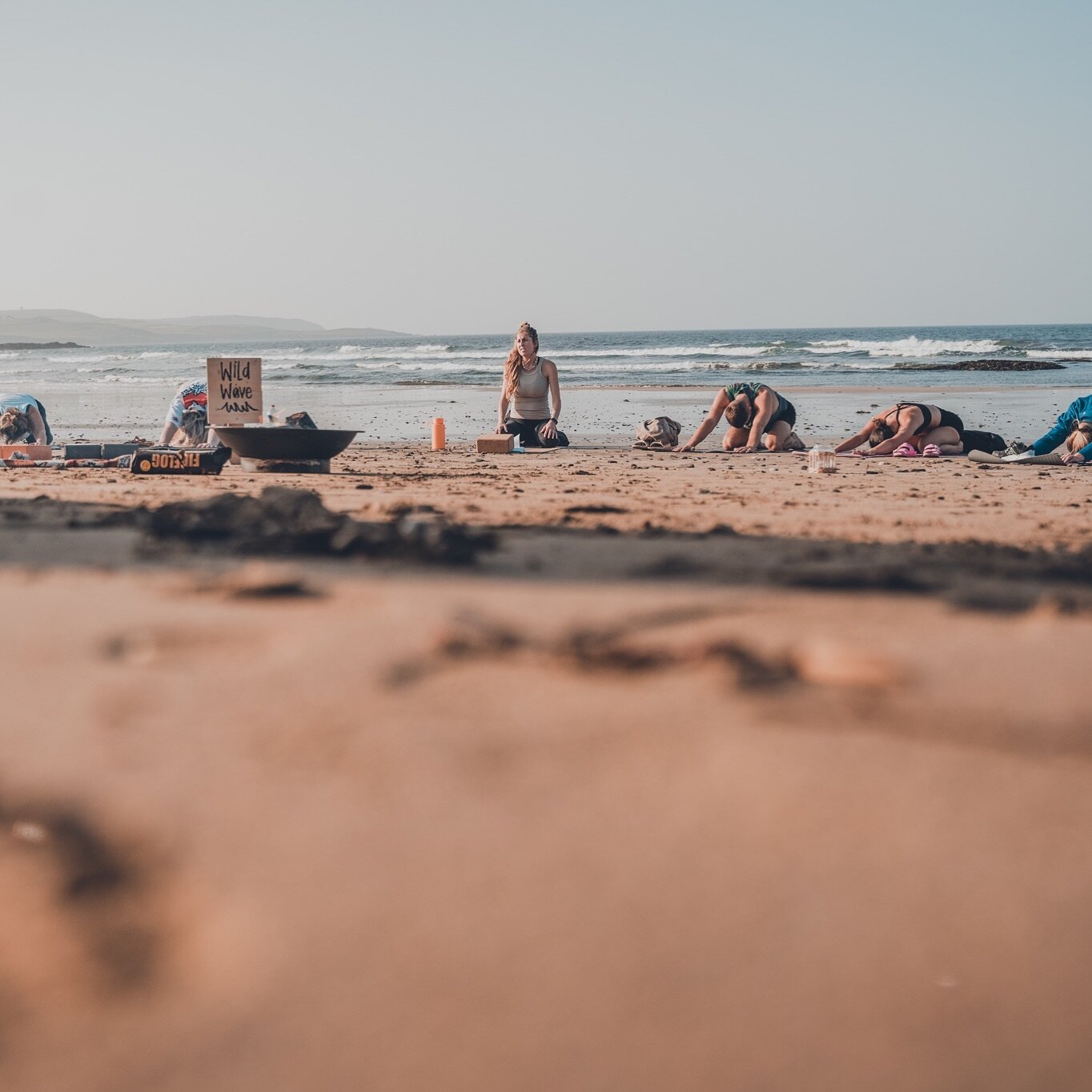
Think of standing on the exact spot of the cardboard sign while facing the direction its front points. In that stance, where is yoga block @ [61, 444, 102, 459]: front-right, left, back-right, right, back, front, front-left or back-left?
back-right

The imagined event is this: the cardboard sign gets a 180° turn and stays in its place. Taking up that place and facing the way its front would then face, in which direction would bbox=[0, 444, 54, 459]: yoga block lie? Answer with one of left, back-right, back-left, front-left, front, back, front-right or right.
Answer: front-left

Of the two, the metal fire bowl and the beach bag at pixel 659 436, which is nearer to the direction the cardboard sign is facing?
the metal fire bowl

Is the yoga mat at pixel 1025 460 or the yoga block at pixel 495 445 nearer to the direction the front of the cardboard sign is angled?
the yoga mat

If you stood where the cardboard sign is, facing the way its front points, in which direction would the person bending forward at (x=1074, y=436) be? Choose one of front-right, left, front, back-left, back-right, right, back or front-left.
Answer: left

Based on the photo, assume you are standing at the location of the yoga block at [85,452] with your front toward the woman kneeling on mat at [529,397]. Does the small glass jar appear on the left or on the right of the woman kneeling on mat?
right

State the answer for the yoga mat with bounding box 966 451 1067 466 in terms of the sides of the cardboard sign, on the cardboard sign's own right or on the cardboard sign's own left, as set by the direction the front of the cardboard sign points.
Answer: on the cardboard sign's own left

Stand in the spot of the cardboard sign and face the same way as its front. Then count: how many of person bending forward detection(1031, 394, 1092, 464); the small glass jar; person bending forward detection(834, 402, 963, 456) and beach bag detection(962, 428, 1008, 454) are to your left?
4

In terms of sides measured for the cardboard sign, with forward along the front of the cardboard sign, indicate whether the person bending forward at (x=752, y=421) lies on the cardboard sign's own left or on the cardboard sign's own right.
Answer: on the cardboard sign's own left

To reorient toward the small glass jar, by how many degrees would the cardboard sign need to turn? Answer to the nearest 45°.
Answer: approximately 90° to its left

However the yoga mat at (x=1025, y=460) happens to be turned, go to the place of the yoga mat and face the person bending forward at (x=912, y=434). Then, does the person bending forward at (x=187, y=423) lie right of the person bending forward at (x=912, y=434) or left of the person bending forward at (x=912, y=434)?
left

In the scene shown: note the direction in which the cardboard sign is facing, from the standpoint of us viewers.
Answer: facing the viewer

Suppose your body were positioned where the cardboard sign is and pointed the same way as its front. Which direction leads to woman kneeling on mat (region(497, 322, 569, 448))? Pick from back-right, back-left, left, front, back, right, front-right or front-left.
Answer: back-left

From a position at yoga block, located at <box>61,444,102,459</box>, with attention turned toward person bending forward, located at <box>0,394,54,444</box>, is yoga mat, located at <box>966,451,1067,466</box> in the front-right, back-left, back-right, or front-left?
back-right

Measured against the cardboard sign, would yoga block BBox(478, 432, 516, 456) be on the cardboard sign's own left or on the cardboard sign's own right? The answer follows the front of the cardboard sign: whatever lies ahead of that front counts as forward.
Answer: on the cardboard sign's own left

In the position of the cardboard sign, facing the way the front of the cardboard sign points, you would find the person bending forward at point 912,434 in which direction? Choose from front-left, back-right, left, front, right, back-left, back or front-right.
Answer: left

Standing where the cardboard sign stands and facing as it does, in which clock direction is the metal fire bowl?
The metal fire bowl is roughly at 11 o'clock from the cardboard sign.
